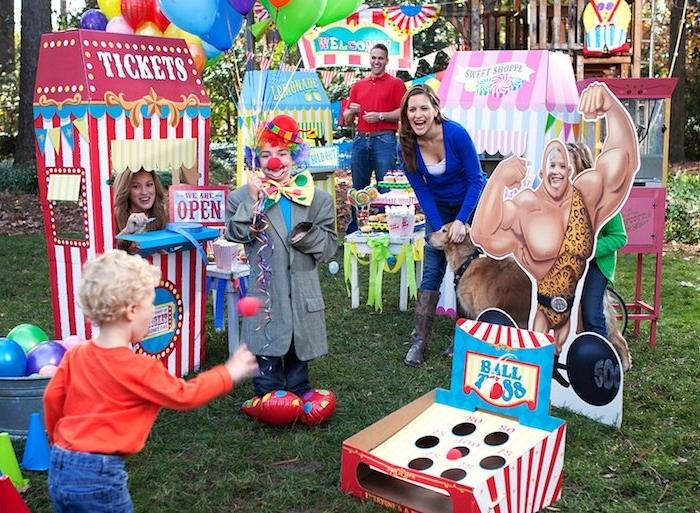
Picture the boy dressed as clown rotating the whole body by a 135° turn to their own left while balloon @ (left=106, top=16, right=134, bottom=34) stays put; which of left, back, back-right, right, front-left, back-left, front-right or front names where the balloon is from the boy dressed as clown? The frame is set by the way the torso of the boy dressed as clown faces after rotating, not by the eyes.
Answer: left

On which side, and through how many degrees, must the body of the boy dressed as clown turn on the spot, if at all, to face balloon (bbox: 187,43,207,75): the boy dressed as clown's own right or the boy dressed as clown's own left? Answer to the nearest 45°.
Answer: approximately 180°

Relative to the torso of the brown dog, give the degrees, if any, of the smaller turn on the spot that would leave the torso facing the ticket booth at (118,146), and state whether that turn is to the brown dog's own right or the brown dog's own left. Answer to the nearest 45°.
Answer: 0° — it already faces it

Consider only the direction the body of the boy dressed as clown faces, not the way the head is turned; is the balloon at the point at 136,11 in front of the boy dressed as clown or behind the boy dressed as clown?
behind

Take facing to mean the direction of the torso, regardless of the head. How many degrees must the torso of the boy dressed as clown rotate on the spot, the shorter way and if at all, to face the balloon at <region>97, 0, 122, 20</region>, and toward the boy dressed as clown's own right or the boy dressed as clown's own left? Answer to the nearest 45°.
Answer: approximately 135° to the boy dressed as clown's own right
